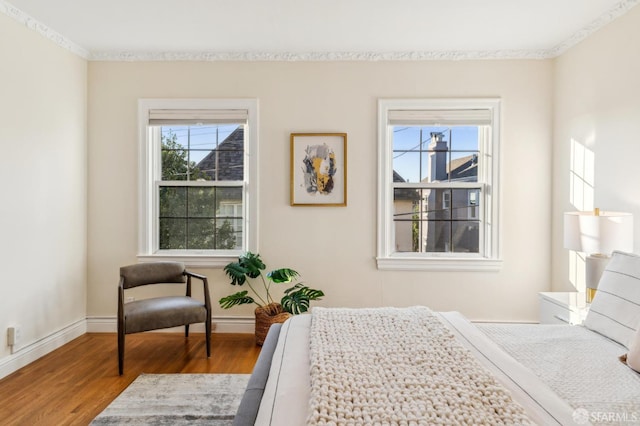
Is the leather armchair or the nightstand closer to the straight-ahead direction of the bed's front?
the leather armchair

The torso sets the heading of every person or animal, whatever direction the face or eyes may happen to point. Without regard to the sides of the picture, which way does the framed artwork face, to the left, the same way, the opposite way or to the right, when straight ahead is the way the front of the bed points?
to the left

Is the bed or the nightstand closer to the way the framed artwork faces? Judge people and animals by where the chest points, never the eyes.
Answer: the bed

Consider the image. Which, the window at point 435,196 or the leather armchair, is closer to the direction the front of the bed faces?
the leather armchair

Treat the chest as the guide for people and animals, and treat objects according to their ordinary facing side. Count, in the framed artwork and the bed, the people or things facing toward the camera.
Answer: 1

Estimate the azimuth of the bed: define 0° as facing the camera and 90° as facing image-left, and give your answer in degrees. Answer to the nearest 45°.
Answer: approximately 90°

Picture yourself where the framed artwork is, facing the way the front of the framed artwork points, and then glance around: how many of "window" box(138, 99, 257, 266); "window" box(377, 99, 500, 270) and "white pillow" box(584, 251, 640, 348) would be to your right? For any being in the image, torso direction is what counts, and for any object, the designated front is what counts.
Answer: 1

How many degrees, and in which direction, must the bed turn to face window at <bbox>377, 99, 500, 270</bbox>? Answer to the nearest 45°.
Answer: approximately 90° to its right

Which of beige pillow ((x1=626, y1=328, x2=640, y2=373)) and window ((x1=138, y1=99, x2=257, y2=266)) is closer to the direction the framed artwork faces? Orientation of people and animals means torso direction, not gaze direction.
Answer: the beige pillow

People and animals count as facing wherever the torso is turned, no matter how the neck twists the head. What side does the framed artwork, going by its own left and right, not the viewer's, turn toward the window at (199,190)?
right

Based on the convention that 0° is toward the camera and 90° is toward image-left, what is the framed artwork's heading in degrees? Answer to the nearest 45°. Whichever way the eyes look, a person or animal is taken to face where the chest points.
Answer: approximately 0°

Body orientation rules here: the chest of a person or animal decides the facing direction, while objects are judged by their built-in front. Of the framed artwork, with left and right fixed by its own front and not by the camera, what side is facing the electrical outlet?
right

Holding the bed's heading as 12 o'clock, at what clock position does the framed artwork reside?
The framed artwork is roughly at 2 o'clock from the bed.
